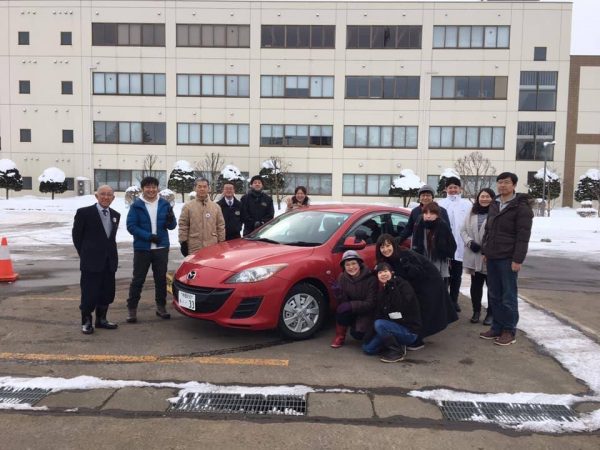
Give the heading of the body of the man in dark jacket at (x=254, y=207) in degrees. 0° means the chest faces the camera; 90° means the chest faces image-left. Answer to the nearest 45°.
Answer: approximately 0°

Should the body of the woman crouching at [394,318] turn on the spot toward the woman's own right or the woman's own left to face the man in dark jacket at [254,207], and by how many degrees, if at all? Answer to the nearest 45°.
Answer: approximately 90° to the woman's own right

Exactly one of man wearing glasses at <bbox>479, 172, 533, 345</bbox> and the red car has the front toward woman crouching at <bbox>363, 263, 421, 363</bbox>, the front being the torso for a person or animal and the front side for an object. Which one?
the man wearing glasses

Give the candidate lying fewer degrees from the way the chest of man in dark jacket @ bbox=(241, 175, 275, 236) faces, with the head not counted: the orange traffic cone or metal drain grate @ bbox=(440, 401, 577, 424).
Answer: the metal drain grate

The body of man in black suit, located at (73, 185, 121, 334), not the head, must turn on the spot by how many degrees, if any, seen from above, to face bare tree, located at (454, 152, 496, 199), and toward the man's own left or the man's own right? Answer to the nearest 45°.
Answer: approximately 90° to the man's own left

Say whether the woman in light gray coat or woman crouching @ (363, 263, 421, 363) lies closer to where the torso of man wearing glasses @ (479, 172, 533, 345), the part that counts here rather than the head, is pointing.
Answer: the woman crouching
